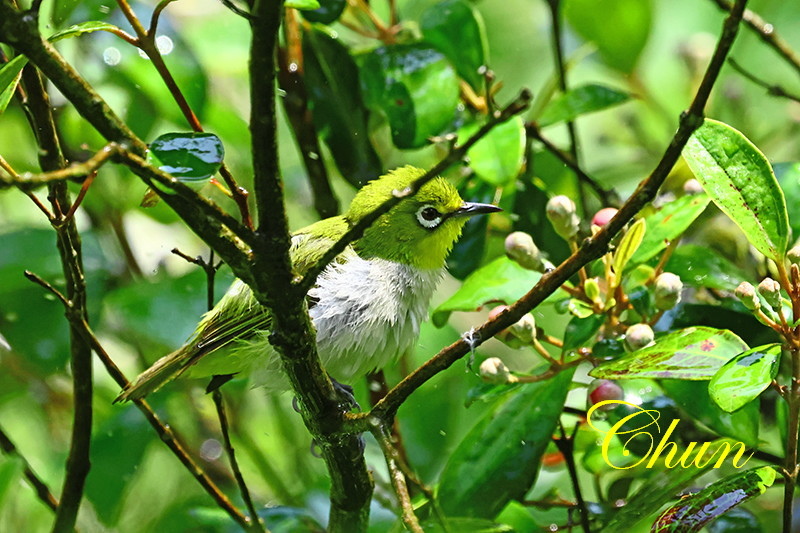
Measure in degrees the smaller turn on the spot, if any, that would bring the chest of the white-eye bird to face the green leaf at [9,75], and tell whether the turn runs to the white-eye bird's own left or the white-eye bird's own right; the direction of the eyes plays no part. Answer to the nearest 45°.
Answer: approximately 135° to the white-eye bird's own right

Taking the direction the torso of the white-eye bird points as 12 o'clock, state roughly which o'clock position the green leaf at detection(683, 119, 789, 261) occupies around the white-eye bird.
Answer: The green leaf is roughly at 12 o'clock from the white-eye bird.

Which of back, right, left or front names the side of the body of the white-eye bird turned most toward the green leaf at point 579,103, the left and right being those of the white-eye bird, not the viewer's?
front

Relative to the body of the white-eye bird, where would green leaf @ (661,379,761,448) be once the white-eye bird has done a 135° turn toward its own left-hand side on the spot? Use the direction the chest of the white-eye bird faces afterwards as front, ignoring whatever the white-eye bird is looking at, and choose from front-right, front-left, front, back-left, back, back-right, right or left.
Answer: back

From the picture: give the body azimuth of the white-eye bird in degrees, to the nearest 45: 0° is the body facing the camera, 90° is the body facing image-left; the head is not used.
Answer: approximately 270°

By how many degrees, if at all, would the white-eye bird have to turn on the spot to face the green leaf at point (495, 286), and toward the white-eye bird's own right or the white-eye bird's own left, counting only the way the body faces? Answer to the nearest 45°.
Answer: approximately 45° to the white-eye bird's own right
